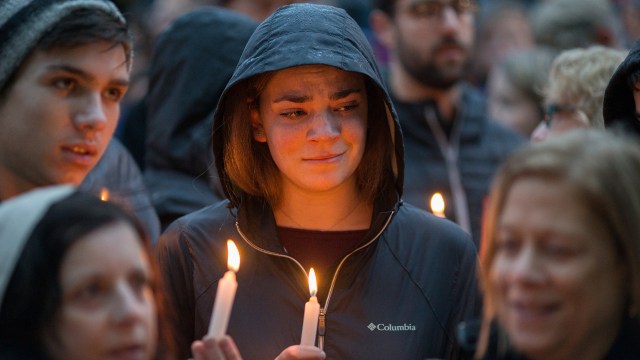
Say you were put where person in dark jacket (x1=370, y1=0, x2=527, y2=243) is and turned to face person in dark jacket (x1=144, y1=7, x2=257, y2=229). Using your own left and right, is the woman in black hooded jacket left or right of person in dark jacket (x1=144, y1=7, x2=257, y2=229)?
left

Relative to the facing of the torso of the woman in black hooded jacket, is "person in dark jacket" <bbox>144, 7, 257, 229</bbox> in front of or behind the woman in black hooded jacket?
behind

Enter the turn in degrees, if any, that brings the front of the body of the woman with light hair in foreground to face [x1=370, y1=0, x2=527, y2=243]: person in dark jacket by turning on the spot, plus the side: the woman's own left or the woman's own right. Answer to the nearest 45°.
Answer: approximately 135° to the woman's own right

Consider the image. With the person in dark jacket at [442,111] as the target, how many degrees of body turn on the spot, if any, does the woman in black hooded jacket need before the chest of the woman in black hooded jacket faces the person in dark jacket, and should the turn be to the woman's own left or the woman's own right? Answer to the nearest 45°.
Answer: approximately 180°

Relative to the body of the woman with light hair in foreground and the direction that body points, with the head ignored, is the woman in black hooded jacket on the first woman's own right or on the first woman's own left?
on the first woman's own right

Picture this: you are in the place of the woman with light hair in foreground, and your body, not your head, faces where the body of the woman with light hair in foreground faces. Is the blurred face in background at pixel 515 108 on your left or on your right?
on your right

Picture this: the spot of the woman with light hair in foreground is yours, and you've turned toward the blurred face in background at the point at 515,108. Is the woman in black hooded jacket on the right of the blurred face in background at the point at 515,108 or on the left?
left

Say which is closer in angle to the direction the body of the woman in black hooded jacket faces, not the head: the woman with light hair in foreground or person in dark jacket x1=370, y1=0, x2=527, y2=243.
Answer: the woman with light hair in foreground

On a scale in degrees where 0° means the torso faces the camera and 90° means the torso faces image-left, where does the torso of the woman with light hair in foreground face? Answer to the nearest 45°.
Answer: approximately 45°

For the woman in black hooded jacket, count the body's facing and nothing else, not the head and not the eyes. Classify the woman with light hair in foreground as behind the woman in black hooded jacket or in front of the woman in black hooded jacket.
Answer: in front
